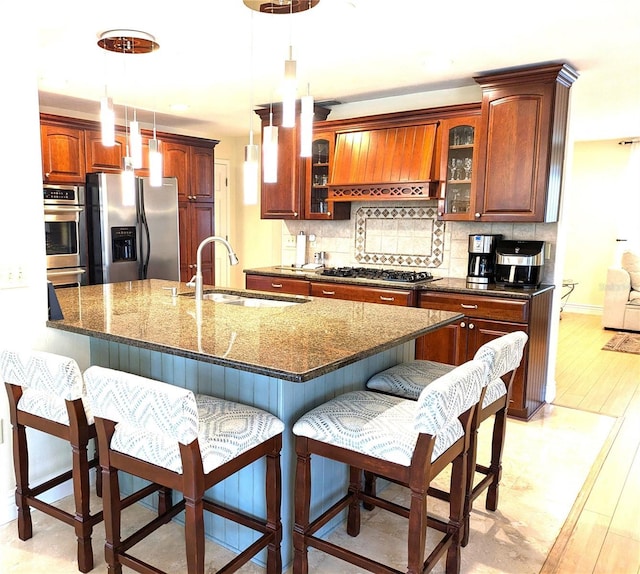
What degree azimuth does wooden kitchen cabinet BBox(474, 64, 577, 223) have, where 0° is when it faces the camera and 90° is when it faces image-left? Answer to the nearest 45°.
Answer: approximately 0°

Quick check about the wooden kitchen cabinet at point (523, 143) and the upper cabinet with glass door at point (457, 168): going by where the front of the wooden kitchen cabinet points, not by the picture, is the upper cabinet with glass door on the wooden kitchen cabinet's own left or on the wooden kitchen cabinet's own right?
on the wooden kitchen cabinet's own right

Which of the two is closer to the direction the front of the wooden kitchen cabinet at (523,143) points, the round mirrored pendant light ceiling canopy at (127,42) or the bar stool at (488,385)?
the bar stool

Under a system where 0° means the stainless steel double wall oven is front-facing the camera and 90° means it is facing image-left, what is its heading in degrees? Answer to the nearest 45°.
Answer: approximately 315°

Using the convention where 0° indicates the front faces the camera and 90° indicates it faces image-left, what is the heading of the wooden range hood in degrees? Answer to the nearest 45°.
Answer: approximately 45°

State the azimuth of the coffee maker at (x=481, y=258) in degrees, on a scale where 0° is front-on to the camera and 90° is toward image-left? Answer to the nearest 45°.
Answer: approximately 45°

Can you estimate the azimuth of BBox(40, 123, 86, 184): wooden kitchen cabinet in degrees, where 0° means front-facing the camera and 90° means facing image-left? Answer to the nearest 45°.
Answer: approximately 315°
